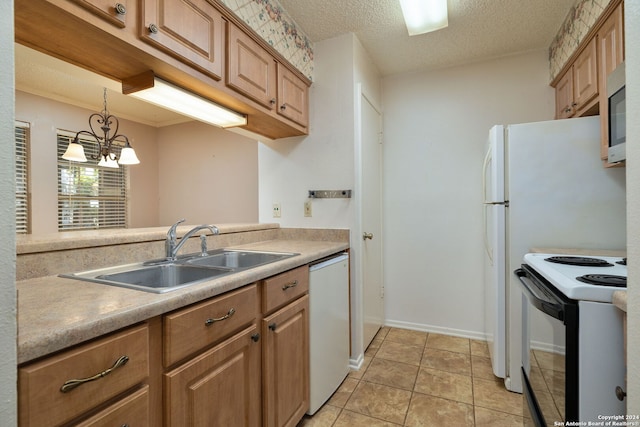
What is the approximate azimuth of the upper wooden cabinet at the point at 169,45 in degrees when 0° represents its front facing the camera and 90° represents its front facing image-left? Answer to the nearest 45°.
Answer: approximately 315°

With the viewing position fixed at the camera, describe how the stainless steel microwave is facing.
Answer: facing to the left of the viewer

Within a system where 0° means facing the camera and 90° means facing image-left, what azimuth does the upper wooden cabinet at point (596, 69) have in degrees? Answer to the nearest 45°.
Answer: approximately 90°

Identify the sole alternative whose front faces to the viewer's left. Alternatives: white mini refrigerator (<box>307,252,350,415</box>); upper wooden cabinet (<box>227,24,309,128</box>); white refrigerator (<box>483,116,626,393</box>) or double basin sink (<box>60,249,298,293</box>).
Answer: the white refrigerator (<box>483,116,626,393</box>)

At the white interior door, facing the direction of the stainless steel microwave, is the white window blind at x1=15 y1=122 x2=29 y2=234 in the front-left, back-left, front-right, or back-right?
back-right

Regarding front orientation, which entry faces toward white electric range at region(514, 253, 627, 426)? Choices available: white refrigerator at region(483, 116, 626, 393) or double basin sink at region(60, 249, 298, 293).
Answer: the double basin sink

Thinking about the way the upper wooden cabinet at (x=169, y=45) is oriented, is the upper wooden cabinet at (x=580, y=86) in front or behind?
in front

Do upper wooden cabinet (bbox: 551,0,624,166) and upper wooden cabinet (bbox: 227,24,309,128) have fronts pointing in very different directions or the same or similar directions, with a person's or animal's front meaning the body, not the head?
very different directions

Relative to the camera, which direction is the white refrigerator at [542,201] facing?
to the viewer's left
